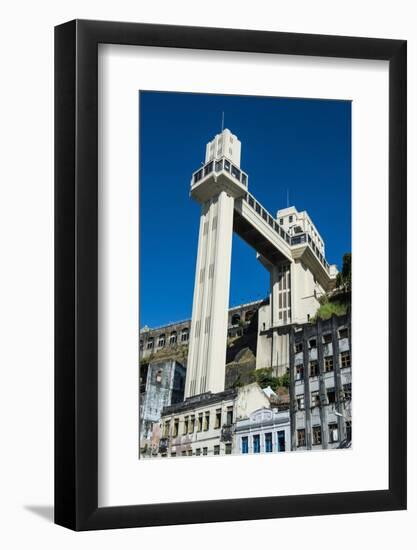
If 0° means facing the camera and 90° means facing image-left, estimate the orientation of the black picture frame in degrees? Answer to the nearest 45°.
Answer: approximately 315°
